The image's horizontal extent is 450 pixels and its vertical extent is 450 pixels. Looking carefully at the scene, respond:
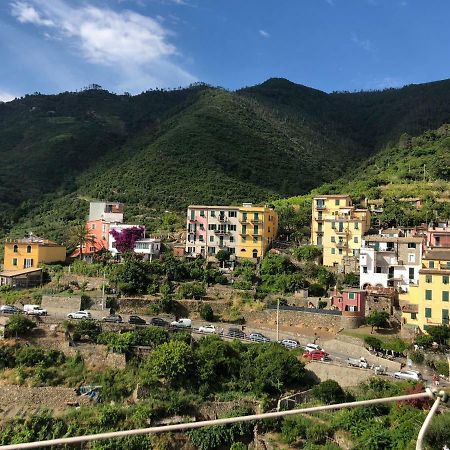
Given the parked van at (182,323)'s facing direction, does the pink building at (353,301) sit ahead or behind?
behind

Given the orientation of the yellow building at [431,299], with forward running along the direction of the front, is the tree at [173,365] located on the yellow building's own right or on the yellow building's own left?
on the yellow building's own right

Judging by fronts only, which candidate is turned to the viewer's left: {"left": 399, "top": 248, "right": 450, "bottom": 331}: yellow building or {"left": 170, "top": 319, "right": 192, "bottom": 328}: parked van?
the parked van

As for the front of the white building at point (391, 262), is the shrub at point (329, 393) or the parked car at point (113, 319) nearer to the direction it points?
the shrub

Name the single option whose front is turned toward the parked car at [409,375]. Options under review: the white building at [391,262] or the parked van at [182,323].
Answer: the white building

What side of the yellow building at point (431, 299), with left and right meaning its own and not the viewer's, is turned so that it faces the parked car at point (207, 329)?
right

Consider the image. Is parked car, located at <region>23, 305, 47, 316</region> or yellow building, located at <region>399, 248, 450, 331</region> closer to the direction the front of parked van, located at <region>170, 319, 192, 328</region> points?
the parked car

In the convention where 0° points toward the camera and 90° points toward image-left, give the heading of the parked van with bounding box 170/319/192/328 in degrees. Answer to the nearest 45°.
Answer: approximately 90°

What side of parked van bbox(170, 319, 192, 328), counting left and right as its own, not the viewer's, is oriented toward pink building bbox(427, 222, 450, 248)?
back
